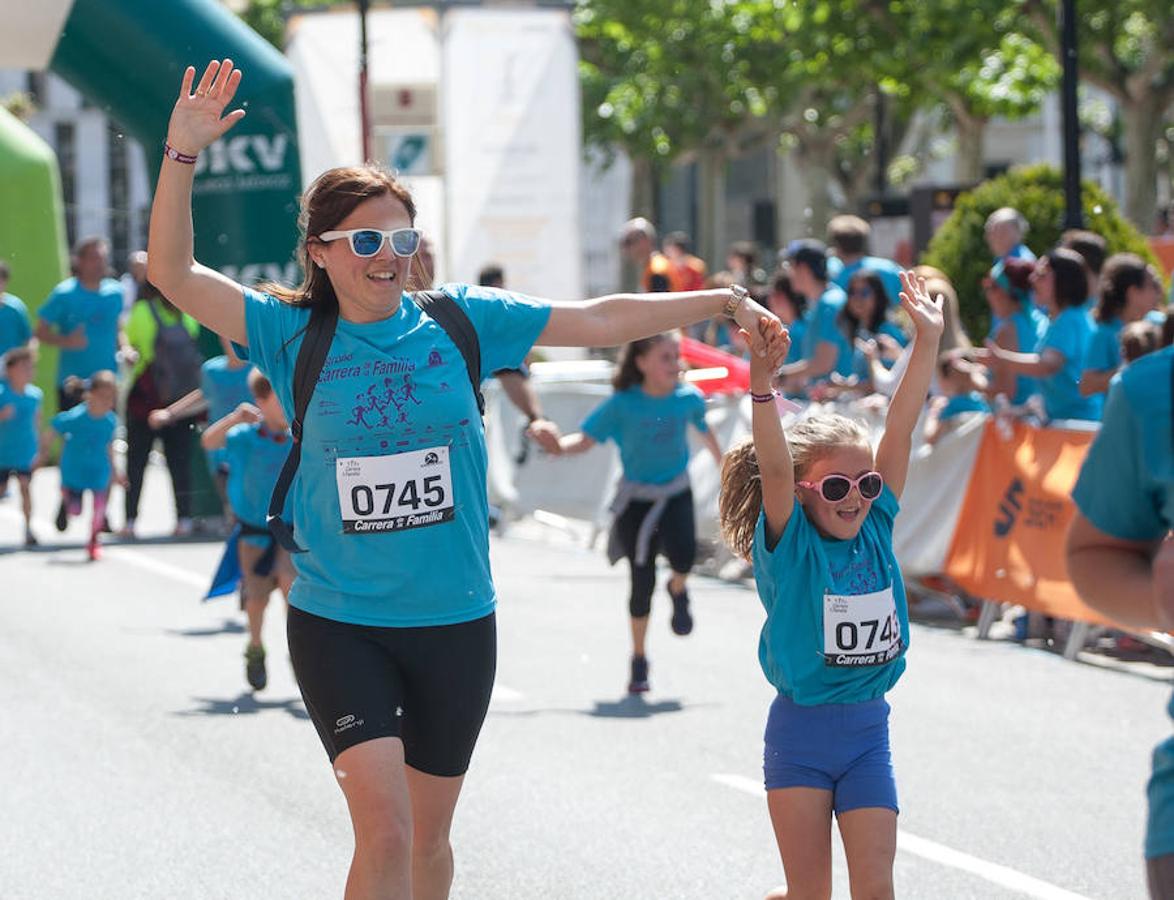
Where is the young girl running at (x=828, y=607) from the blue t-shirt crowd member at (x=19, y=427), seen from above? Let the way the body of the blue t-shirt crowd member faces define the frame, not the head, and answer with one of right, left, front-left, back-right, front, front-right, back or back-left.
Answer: front

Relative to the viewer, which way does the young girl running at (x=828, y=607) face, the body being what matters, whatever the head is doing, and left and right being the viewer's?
facing the viewer and to the right of the viewer

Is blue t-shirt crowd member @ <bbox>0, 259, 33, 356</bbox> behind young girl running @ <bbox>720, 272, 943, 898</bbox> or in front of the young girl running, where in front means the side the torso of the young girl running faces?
behind

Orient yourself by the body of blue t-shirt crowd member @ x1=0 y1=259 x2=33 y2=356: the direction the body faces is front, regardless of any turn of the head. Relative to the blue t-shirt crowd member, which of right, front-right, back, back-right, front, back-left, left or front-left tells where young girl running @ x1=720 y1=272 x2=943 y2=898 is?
front

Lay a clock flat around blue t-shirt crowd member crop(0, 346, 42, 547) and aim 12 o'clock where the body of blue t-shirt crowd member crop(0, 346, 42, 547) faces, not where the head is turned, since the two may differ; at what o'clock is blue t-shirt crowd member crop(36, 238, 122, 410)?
blue t-shirt crowd member crop(36, 238, 122, 410) is roughly at 7 o'clock from blue t-shirt crowd member crop(0, 346, 42, 547).

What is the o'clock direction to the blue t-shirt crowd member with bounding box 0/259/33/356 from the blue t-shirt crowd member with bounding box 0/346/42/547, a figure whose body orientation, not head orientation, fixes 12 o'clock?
the blue t-shirt crowd member with bounding box 0/259/33/356 is roughly at 6 o'clock from the blue t-shirt crowd member with bounding box 0/346/42/547.

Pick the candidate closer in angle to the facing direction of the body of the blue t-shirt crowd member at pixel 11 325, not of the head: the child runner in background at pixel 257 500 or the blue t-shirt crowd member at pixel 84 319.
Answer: the child runner in background

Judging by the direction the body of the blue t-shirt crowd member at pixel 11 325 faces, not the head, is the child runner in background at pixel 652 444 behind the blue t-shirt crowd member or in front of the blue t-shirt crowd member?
in front

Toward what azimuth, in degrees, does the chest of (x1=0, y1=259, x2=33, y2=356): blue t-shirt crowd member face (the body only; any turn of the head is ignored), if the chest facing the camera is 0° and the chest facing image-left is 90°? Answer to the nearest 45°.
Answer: approximately 0°

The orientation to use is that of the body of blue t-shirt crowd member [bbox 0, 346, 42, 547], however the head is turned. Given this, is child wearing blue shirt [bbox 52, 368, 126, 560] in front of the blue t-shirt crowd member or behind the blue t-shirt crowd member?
in front

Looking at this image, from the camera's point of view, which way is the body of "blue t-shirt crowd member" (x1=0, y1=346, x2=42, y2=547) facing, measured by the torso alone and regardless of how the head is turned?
toward the camera
